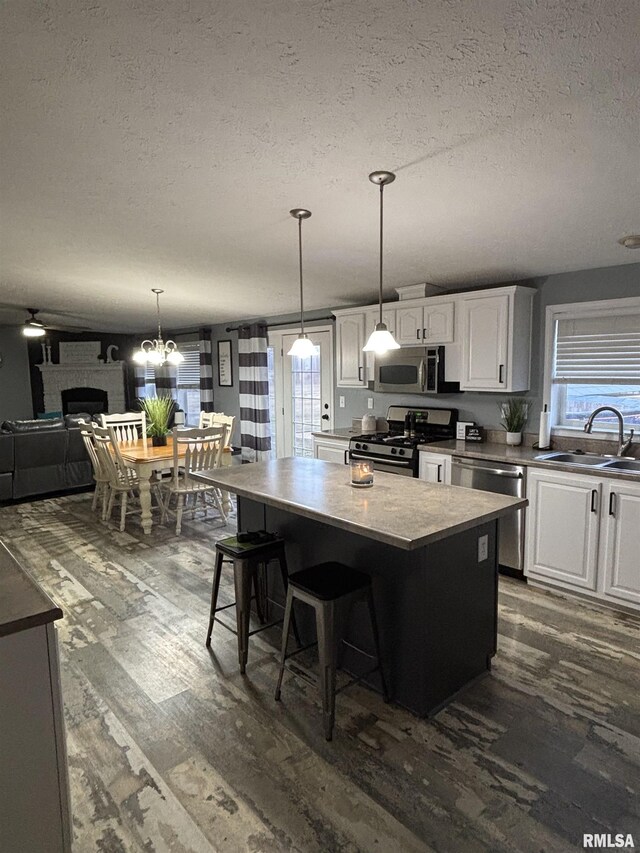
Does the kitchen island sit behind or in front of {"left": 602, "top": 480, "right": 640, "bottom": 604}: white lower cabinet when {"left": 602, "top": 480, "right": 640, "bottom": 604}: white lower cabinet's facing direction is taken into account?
in front

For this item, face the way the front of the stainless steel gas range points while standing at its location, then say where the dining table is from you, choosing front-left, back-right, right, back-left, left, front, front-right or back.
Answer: front-right

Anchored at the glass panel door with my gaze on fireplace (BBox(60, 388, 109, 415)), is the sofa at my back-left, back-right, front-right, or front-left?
front-left

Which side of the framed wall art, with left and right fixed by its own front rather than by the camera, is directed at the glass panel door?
left

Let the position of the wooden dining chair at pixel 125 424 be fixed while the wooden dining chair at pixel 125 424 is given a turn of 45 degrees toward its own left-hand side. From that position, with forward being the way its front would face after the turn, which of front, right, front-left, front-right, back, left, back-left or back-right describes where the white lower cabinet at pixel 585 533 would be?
front

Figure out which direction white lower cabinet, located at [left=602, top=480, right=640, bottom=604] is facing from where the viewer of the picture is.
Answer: facing the viewer and to the left of the viewer

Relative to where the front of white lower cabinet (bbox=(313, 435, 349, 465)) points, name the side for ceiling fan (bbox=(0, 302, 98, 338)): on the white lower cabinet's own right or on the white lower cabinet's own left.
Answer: on the white lower cabinet's own right

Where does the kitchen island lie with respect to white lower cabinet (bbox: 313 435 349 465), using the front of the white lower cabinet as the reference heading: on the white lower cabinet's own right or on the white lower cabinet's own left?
on the white lower cabinet's own left

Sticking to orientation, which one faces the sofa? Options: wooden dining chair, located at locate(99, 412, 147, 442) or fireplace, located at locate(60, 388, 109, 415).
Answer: the fireplace

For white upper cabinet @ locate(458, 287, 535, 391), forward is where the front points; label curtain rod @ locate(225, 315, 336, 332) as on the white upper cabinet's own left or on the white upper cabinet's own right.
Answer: on the white upper cabinet's own right

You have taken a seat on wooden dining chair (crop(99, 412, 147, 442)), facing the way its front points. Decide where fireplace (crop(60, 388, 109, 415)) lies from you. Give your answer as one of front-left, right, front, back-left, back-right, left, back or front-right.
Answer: back

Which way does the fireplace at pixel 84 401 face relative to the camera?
toward the camera

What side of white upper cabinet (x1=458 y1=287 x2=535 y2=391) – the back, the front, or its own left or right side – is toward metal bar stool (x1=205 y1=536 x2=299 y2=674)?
front

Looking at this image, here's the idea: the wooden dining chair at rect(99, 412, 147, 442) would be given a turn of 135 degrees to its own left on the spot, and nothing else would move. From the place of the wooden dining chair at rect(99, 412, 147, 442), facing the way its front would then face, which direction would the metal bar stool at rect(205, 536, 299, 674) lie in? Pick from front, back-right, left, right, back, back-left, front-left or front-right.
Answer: back-right

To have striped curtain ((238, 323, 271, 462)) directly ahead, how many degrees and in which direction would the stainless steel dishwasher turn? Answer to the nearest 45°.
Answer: approximately 90° to its right

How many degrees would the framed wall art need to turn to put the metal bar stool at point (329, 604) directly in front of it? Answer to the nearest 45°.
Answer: approximately 45° to its left
